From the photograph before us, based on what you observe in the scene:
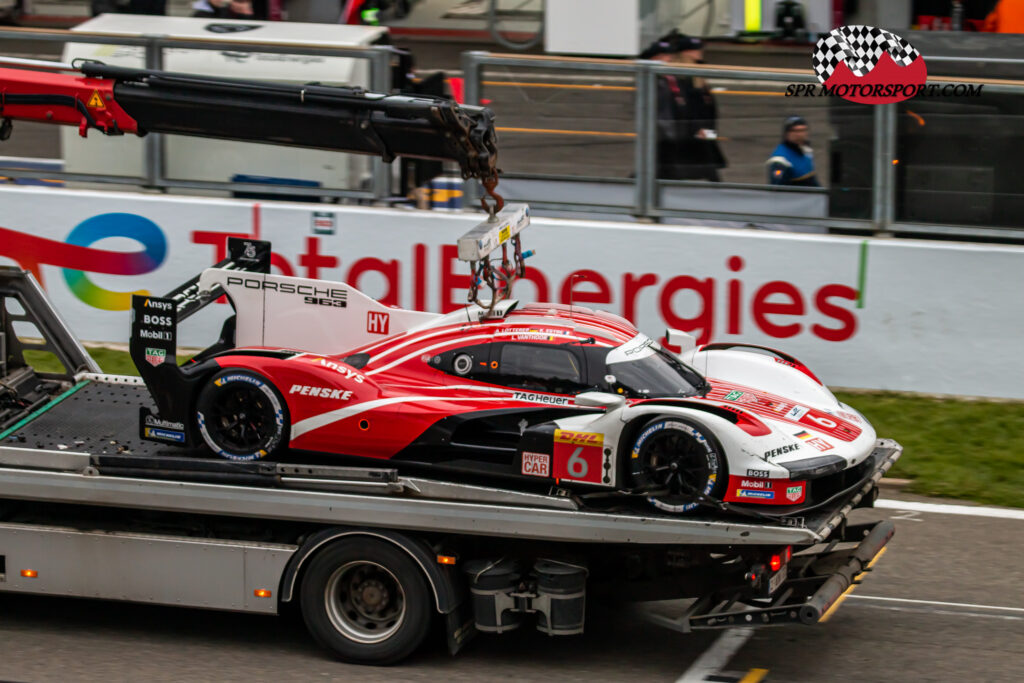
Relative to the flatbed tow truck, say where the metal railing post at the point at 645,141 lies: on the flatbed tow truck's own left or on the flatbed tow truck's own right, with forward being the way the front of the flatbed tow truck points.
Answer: on the flatbed tow truck's own right

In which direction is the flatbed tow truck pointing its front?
to the viewer's left

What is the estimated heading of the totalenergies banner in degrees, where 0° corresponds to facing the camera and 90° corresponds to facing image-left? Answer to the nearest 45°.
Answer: approximately 0°

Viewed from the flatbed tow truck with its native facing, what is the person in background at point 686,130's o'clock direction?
The person in background is roughly at 4 o'clock from the flatbed tow truck.

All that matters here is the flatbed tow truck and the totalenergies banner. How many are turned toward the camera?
1

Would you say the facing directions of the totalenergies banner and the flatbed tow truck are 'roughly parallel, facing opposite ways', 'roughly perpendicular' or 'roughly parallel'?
roughly perpendicular
